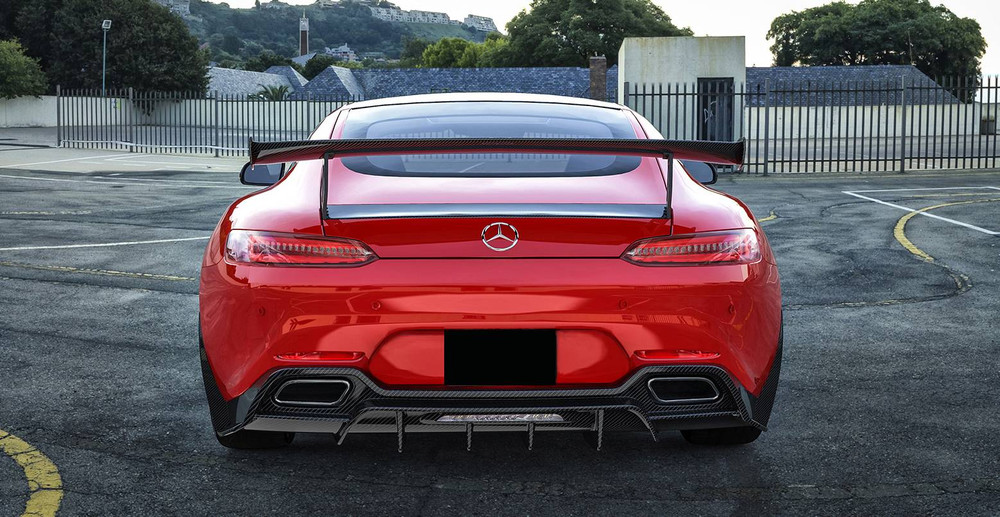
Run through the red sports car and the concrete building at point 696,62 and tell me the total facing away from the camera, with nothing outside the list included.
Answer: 1

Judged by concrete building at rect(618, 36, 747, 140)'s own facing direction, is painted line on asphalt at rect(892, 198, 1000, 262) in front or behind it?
in front

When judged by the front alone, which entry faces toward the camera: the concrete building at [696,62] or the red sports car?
the concrete building

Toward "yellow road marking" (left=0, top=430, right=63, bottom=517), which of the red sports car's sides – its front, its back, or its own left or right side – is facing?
back

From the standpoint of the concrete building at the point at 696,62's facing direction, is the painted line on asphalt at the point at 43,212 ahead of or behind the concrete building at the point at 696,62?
ahead

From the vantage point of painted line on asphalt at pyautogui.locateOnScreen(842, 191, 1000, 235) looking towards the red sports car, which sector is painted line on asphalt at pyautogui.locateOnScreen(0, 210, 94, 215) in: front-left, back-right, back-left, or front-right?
front-right

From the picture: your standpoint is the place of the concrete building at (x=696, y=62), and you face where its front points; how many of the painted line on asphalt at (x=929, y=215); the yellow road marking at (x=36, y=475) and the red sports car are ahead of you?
3

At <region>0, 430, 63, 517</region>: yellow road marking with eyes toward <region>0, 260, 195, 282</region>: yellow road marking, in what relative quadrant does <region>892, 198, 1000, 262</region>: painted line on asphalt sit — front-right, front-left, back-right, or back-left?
front-right

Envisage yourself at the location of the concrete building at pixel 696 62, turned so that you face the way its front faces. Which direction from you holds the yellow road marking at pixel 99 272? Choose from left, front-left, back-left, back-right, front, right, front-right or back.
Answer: front

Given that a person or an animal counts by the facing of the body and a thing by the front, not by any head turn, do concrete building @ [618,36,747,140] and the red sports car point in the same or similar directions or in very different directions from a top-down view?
very different directions

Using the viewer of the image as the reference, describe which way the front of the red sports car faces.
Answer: facing away from the viewer

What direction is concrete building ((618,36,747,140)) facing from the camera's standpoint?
toward the camera
